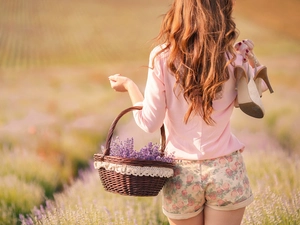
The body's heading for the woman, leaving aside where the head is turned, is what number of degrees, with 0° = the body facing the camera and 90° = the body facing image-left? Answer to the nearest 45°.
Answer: approximately 180°

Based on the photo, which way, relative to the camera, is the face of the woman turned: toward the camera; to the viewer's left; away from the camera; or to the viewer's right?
away from the camera
